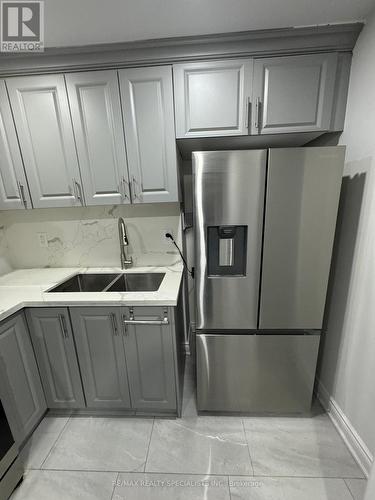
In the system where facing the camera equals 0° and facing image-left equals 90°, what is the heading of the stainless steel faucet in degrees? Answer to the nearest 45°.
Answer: approximately 0°

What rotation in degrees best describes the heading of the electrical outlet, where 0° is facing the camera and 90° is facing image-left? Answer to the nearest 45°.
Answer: approximately 0°

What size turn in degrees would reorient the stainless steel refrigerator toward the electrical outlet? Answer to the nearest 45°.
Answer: approximately 90° to its right

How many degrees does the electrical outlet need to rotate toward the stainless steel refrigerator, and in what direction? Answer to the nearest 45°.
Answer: approximately 45° to its left

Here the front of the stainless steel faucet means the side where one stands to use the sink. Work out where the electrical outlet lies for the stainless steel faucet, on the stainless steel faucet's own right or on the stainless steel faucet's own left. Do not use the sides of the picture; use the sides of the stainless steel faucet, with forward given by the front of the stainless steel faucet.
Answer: on the stainless steel faucet's own right

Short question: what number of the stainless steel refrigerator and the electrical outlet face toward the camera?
2

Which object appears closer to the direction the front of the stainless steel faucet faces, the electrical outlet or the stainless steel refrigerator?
the stainless steel refrigerator

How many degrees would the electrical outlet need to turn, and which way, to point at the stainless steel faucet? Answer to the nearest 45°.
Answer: approximately 45° to its left

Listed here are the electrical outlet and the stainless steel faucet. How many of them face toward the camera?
2
